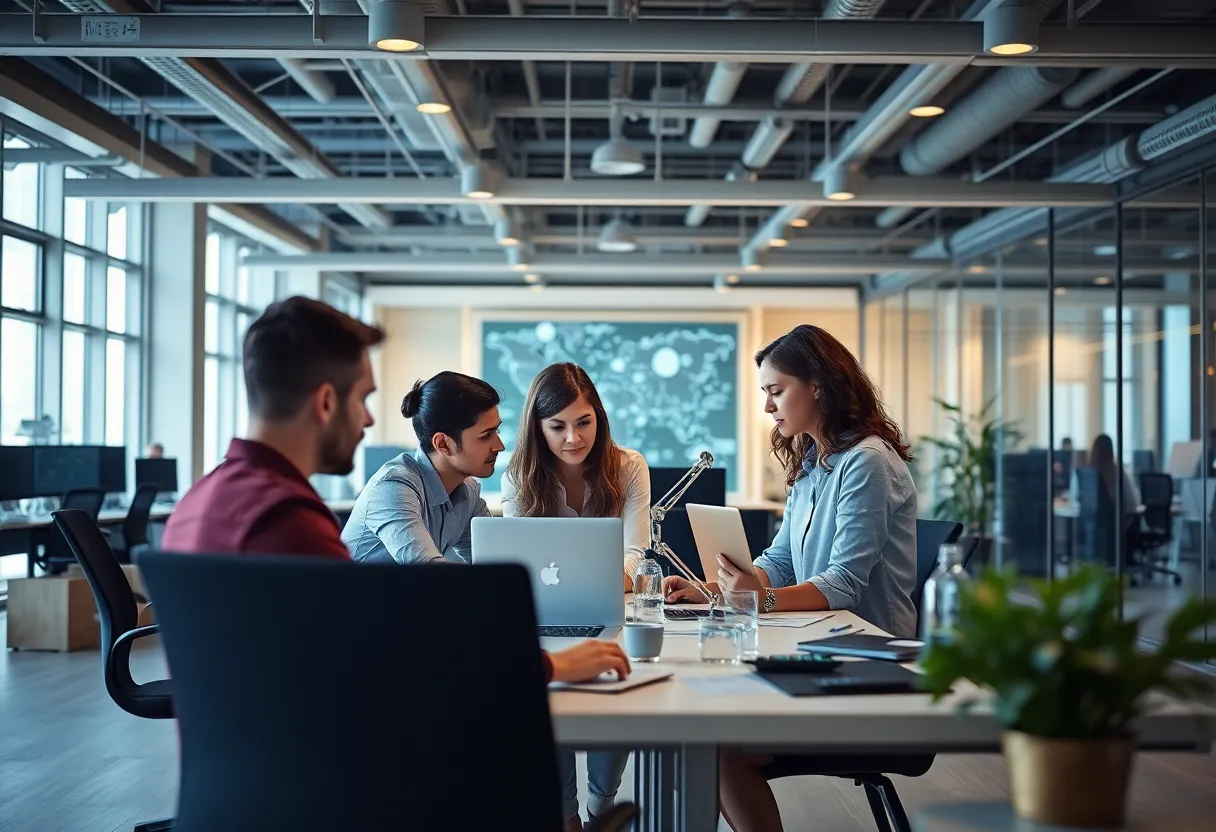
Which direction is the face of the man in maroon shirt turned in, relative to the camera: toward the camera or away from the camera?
away from the camera

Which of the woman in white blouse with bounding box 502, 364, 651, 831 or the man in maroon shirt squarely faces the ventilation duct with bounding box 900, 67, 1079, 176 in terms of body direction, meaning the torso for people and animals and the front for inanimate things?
the man in maroon shirt

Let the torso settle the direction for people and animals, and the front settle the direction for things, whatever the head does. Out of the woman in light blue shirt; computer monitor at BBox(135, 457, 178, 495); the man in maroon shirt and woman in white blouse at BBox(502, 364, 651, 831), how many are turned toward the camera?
2

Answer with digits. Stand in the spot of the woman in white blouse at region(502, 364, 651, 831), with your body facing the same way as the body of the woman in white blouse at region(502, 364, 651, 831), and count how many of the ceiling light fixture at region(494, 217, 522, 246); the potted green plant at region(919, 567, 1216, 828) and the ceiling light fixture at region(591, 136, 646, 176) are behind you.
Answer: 2

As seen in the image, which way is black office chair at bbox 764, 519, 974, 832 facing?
to the viewer's left

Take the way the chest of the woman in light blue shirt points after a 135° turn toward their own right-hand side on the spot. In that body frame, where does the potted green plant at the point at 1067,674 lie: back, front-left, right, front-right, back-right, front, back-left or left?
back-right

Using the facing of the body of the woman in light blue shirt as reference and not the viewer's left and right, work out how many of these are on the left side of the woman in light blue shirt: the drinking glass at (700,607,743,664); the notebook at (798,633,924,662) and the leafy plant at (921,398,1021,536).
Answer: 2

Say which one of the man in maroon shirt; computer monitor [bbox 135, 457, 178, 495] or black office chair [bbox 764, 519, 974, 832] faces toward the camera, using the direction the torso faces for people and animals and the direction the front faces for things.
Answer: the computer monitor

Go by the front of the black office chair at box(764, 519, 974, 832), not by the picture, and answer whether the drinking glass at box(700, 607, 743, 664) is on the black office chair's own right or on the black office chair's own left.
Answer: on the black office chair's own left

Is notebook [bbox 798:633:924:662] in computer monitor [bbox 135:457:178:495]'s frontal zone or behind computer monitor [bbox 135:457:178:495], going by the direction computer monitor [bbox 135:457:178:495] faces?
frontal zone

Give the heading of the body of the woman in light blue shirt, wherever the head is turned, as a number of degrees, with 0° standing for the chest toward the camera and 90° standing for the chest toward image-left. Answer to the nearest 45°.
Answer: approximately 90°
